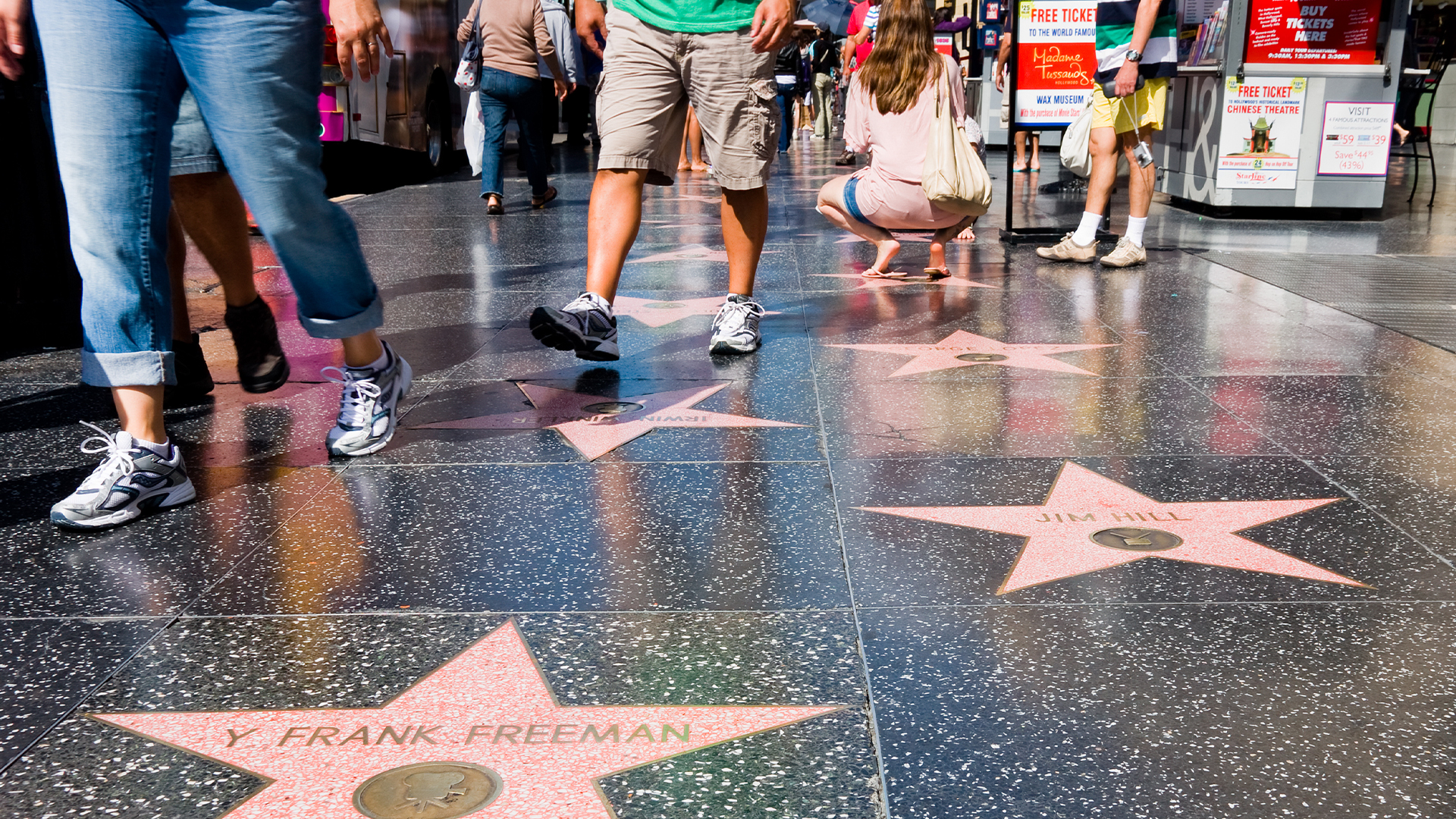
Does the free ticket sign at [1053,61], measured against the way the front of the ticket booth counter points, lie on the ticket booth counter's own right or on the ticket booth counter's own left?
on the ticket booth counter's own right

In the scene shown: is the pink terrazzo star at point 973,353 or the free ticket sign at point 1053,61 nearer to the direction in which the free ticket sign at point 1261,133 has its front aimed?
the pink terrazzo star

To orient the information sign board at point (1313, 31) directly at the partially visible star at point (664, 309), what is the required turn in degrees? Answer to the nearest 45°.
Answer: approximately 45° to its right

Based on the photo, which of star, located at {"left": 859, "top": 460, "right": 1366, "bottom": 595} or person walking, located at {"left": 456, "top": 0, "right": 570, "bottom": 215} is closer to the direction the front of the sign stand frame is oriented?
the star

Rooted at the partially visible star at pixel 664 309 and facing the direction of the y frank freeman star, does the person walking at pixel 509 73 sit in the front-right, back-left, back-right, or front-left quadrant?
back-right

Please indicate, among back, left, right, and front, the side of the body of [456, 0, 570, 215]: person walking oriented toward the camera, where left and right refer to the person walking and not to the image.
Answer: back

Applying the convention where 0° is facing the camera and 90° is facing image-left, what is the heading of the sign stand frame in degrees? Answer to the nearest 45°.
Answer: approximately 0°

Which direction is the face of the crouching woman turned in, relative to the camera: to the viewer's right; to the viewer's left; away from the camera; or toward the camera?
away from the camera

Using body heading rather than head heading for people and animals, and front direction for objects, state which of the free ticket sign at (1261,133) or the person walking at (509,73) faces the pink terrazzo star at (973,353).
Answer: the free ticket sign

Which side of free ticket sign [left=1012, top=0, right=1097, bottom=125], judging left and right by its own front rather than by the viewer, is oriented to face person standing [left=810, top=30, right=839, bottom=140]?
back
